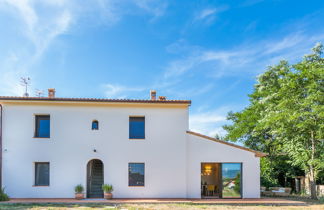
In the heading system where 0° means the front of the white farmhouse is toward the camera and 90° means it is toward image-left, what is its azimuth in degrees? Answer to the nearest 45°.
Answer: approximately 0°

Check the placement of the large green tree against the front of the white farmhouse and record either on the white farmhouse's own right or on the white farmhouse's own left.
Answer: on the white farmhouse's own left
